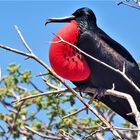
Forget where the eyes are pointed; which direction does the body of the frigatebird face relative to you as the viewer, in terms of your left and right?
facing to the left of the viewer
